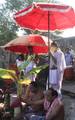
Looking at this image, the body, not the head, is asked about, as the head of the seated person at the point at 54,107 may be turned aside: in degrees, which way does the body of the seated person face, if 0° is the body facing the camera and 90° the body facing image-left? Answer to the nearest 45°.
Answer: approximately 45°

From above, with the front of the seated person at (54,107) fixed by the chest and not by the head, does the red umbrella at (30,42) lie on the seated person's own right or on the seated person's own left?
on the seated person's own right
